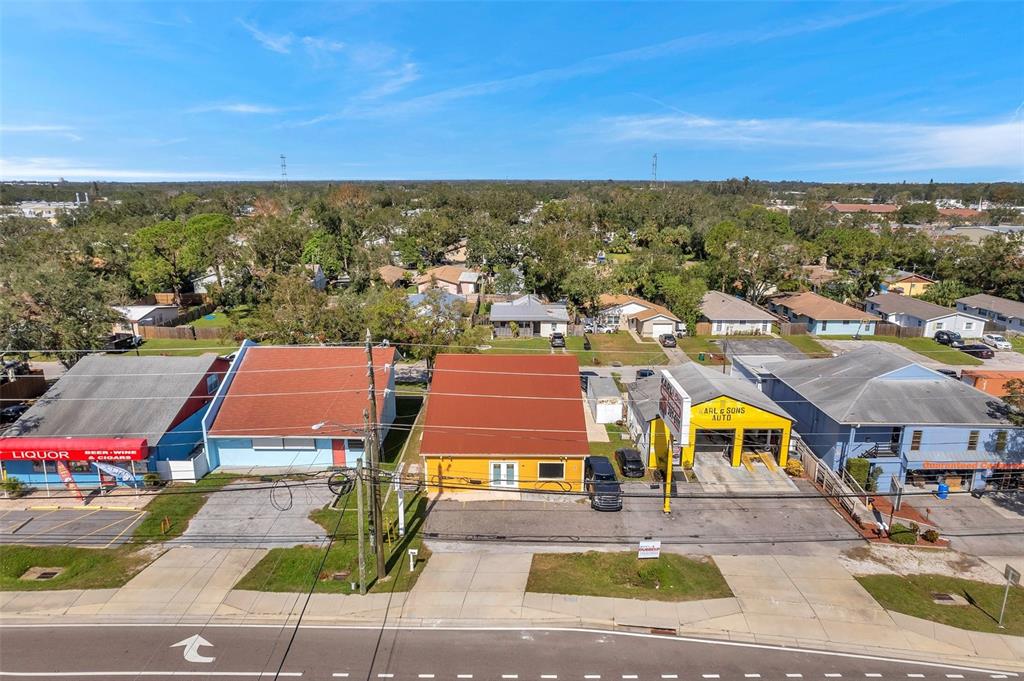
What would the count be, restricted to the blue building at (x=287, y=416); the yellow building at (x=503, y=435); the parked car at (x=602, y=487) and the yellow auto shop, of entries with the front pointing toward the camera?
4

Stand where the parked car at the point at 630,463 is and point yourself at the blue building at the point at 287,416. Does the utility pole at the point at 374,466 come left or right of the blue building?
left

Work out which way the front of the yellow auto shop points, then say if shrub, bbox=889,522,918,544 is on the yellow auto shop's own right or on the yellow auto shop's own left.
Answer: on the yellow auto shop's own left

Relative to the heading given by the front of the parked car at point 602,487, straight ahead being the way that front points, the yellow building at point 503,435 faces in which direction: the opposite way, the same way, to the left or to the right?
the same way

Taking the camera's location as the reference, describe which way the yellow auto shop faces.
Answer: facing the viewer

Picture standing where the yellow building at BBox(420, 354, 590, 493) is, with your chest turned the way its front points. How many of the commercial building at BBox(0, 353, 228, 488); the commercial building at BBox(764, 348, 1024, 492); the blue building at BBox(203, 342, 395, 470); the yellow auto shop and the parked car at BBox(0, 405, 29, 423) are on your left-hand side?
2

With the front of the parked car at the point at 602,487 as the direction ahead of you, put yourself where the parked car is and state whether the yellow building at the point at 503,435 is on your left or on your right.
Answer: on your right

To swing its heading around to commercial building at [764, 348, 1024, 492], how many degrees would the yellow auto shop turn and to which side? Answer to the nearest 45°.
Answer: approximately 90° to its left

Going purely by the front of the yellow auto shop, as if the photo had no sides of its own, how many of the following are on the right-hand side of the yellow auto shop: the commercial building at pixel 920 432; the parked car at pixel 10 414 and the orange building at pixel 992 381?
1

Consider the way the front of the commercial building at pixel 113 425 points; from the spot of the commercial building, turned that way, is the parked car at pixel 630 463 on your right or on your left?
on your left

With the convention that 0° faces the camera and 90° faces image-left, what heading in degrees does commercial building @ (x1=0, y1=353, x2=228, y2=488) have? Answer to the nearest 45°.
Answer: approximately 45°

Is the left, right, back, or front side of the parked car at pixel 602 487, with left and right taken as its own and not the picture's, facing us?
front

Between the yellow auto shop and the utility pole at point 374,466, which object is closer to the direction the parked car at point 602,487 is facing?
the utility pole

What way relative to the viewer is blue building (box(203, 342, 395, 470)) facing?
toward the camera

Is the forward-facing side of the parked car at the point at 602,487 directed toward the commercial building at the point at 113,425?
no

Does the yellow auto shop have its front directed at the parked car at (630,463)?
no

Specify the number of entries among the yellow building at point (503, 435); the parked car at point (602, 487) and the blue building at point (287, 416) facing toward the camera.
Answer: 3

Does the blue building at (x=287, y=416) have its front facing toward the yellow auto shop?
no

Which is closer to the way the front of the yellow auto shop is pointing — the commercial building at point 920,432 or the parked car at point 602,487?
the parked car
